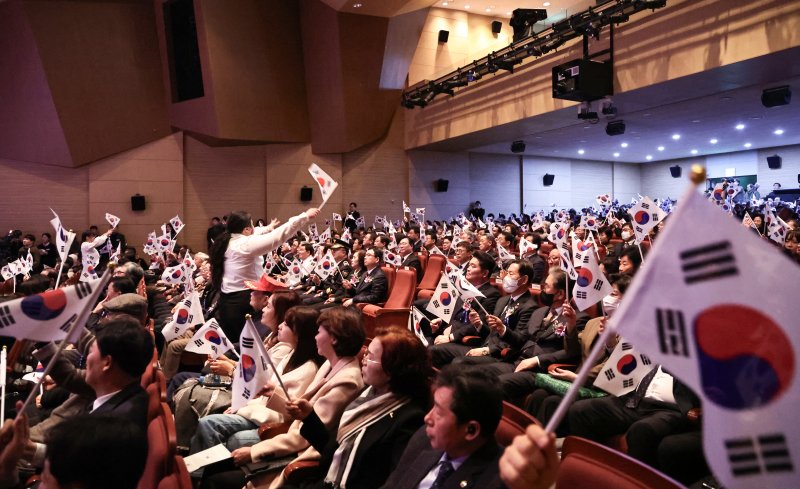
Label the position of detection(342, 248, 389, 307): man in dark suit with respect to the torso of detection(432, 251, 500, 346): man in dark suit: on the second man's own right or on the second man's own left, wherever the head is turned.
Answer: on the second man's own right

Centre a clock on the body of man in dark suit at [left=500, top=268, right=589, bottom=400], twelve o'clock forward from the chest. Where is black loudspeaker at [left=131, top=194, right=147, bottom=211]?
The black loudspeaker is roughly at 3 o'clock from the man in dark suit.

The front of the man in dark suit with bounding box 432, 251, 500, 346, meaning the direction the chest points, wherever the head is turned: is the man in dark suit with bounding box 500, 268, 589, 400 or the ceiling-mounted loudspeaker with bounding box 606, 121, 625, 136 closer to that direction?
the man in dark suit

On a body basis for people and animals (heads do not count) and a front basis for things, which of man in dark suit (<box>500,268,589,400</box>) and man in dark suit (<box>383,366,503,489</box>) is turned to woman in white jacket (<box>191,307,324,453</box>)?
man in dark suit (<box>500,268,589,400</box>)

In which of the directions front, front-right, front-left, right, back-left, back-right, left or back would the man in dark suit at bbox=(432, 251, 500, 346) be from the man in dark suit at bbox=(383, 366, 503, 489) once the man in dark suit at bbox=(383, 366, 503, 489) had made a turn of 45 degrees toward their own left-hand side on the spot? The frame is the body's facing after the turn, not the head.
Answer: back

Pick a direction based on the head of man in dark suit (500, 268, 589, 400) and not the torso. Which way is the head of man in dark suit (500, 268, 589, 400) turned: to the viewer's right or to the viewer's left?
to the viewer's left

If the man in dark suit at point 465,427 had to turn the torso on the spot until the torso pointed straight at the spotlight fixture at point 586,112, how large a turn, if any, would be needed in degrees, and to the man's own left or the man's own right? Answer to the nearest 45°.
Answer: approximately 135° to the man's own right
